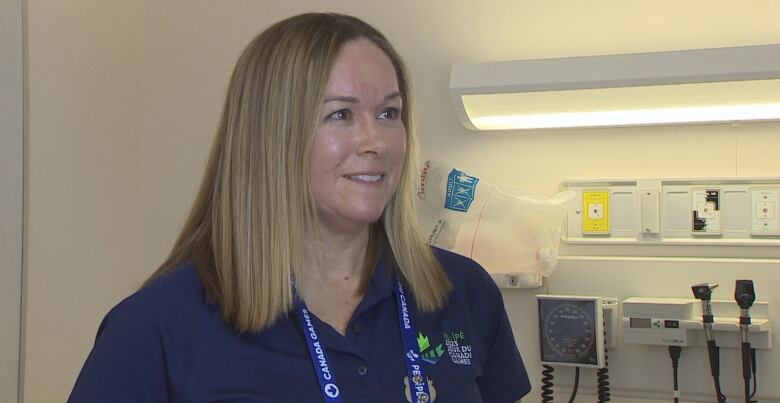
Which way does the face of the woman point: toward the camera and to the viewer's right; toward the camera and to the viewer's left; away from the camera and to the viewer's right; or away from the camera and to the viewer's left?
toward the camera and to the viewer's right

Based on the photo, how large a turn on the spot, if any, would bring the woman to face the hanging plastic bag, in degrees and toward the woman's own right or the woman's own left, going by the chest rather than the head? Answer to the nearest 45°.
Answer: approximately 90° to the woman's own left

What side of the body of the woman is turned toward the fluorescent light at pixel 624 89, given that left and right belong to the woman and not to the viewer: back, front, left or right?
left

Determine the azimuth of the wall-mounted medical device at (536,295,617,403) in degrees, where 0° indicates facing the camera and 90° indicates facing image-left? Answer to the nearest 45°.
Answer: approximately 45°

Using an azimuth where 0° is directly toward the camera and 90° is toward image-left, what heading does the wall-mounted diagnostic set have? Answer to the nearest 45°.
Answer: approximately 0°

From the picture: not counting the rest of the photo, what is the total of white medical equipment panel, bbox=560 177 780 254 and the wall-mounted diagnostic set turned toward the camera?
2
